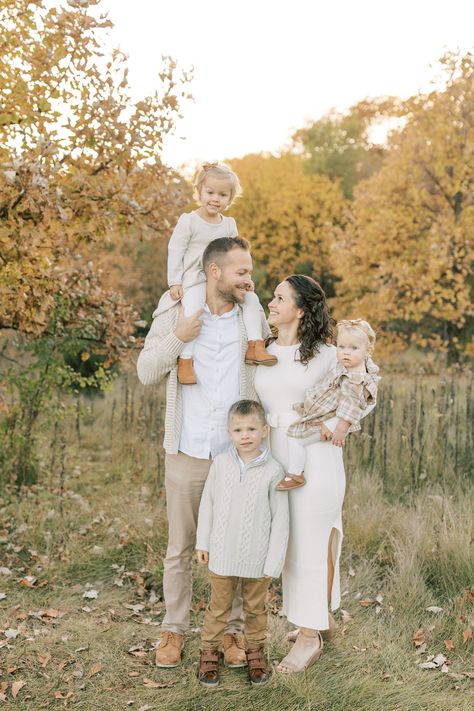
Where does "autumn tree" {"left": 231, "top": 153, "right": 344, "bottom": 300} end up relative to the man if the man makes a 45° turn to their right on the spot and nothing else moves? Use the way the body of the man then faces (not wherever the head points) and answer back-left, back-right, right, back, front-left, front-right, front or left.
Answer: back-right

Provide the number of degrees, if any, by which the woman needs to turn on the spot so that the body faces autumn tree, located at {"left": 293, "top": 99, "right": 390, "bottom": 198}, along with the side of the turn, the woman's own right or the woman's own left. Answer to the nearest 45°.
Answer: approximately 135° to the woman's own right

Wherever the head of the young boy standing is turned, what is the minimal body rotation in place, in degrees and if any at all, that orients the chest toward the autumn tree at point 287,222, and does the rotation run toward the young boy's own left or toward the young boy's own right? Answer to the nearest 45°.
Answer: approximately 180°

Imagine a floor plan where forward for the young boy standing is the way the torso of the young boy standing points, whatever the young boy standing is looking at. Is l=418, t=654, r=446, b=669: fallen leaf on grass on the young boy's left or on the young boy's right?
on the young boy's left

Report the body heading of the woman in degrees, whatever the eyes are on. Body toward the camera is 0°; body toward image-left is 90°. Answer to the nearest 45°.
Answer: approximately 45°

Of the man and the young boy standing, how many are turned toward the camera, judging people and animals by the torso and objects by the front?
2
